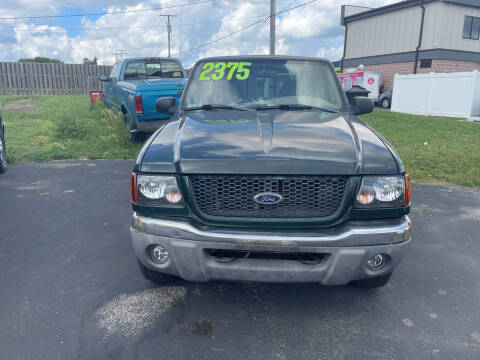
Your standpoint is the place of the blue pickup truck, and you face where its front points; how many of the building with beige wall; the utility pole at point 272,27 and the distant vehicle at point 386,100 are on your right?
3

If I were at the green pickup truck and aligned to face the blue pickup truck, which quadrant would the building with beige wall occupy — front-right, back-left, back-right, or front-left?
front-right

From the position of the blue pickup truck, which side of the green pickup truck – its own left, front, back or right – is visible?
back

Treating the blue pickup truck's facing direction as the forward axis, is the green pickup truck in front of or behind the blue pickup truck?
behind

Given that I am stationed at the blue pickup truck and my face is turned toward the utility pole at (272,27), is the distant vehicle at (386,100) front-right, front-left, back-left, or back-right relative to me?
front-right

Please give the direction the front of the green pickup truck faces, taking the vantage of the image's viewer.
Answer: facing the viewer

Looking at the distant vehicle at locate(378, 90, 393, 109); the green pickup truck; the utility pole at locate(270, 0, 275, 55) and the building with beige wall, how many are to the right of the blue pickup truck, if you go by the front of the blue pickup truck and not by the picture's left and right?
3

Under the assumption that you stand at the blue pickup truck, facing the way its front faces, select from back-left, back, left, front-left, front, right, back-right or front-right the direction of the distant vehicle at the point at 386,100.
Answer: right

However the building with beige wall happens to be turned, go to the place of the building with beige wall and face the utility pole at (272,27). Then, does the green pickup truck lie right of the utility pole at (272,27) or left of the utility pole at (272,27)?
left

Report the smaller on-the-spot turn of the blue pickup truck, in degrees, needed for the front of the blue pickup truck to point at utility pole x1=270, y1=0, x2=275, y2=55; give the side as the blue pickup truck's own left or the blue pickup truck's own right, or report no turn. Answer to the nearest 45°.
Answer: approximately 90° to the blue pickup truck's own right

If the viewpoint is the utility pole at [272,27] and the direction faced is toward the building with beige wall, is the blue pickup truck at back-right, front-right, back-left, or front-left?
back-right

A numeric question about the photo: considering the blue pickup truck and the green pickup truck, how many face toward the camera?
1

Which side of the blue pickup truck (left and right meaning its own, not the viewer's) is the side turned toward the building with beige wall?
right

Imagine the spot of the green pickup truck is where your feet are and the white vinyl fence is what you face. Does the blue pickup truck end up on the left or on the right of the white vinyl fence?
left

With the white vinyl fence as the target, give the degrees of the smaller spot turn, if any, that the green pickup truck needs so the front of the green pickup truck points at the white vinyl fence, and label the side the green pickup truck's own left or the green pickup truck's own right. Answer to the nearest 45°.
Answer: approximately 135° to the green pickup truck's own left

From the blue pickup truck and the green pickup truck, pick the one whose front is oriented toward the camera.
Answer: the green pickup truck

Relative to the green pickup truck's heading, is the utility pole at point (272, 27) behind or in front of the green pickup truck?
behind

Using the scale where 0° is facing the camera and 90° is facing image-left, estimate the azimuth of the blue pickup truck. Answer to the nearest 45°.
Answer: approximately 135°
